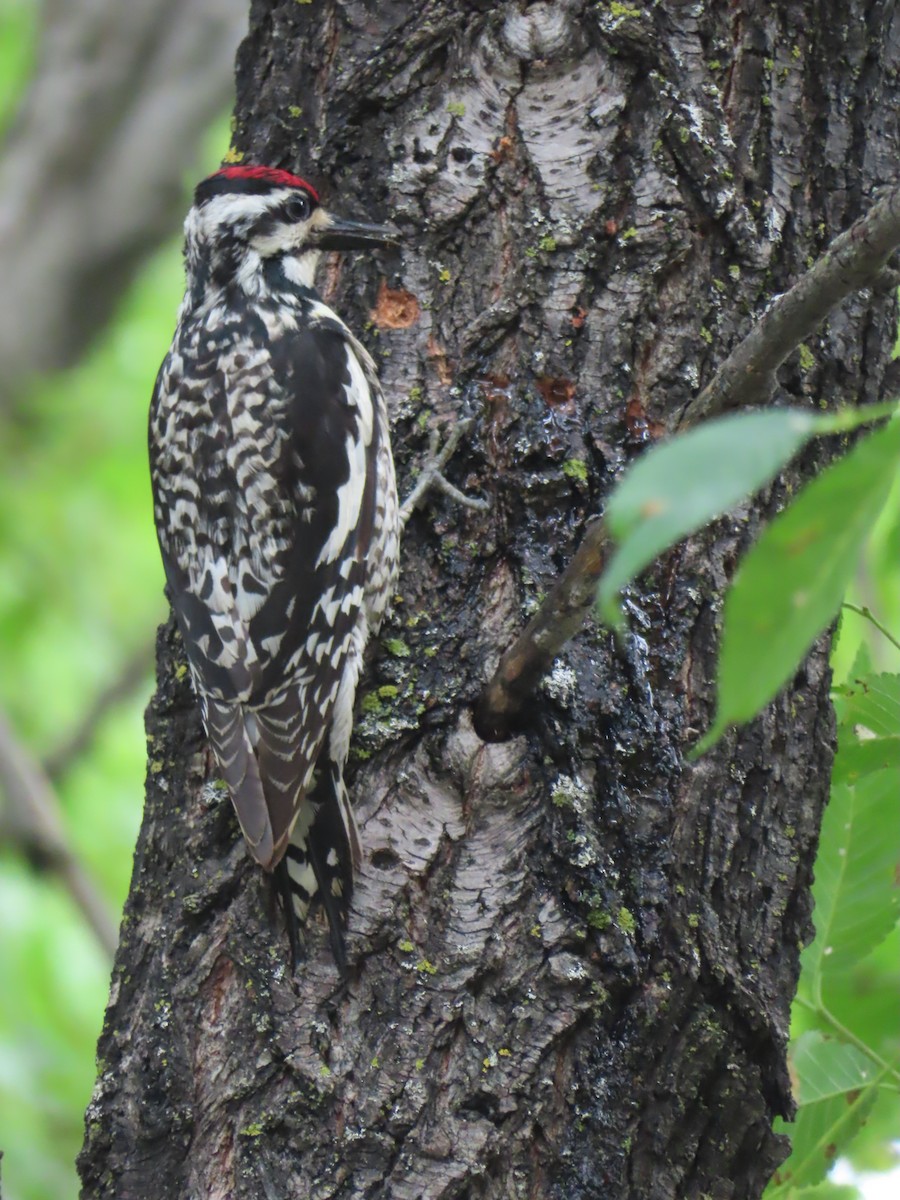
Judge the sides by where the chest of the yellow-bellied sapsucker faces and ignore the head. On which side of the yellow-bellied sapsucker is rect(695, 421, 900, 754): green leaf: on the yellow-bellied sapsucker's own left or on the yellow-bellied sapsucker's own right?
on the yellow-bellied sapsucker's own right

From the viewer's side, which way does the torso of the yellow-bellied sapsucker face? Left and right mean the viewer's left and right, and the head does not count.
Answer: facing away from the viewer and to the right of the viewer
